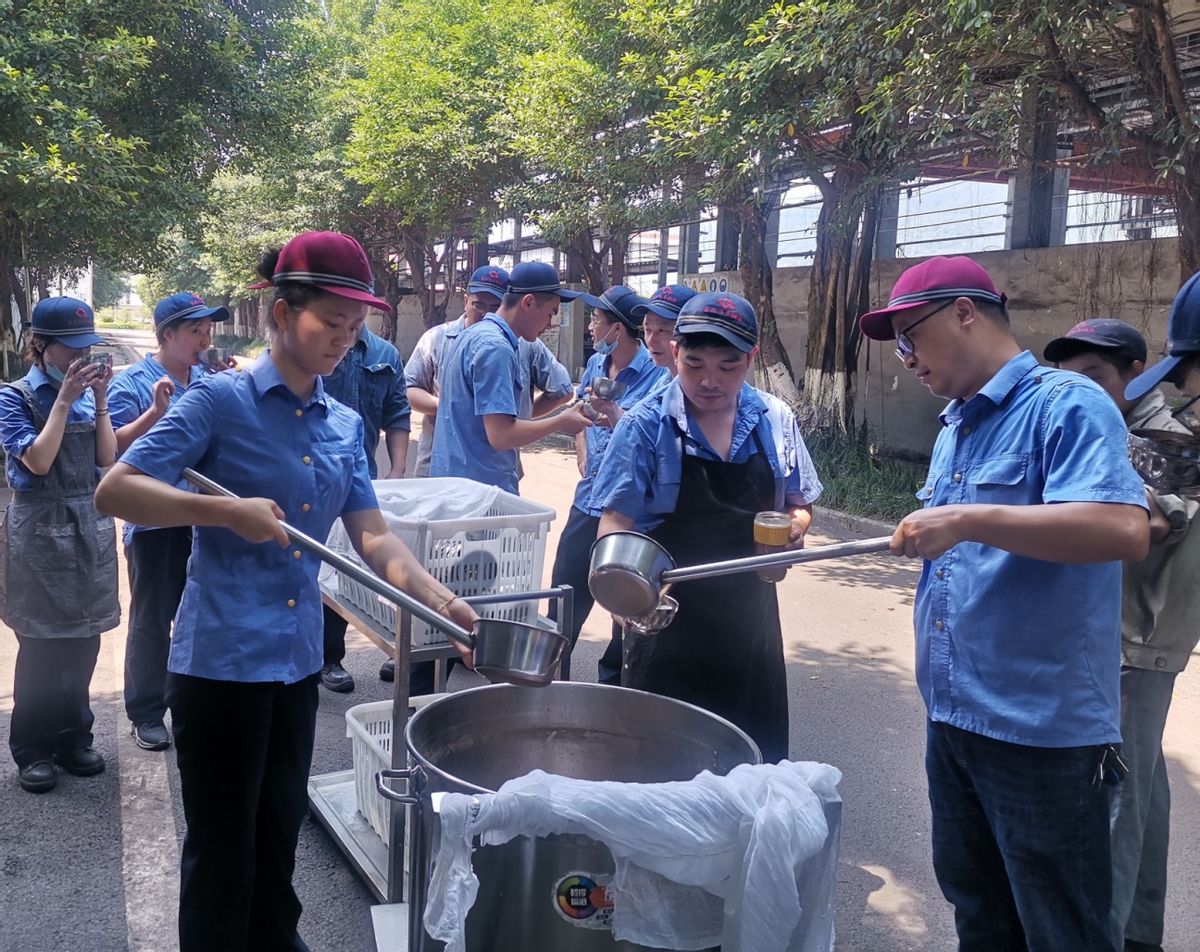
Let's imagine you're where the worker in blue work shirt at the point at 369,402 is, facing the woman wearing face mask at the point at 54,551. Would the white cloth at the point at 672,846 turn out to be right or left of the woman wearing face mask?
left

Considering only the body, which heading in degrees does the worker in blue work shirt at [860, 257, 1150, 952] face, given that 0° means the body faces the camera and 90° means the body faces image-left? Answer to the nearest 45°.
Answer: approximately 45°

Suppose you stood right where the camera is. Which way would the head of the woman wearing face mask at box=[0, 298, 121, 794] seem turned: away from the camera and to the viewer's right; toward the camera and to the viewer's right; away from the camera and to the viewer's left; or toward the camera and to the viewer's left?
toward the camera and to the viewer's right

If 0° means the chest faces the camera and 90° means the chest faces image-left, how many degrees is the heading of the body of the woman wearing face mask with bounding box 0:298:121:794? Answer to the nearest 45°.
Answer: approximately 315°

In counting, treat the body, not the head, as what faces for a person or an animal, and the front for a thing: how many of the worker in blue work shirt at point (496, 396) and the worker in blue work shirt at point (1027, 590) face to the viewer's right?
1

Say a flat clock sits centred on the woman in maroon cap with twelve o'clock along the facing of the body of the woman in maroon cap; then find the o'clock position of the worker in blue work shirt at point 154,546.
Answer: The worker in blue work shirt is roughly at 7 o'clock from the woman in maroon cap.

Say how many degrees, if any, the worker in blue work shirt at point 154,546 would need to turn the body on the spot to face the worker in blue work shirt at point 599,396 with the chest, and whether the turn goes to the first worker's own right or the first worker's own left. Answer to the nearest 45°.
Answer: approximately 45° to the first worker's own left

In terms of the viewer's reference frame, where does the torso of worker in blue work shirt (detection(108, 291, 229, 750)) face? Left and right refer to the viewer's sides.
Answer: facing the viewer and to the right of the viewer

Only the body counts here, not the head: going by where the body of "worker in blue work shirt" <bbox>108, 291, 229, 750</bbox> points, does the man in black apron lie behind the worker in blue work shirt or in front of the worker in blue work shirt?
in front

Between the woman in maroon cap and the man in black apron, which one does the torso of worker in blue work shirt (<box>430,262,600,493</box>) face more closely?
the man in black apron

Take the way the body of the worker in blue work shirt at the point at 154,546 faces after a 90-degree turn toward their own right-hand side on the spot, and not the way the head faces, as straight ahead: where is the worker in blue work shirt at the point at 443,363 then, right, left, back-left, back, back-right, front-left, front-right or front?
back

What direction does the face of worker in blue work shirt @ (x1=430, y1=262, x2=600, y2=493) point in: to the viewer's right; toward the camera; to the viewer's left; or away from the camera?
to the viewer's right

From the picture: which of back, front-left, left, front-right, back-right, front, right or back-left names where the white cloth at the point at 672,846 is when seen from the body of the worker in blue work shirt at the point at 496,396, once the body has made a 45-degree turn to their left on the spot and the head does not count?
back-right

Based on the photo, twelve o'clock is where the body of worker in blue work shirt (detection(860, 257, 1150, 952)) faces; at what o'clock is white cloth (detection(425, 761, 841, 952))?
The white cloth is roughly at 12 o'clock from the worker in blue work shirt.

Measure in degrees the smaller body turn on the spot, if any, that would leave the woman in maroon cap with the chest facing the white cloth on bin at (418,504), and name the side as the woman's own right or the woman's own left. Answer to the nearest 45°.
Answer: approximately 90° to the woman's own left

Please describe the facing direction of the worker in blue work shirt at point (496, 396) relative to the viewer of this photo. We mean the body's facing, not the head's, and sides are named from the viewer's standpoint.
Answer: facing to the right of the viewer

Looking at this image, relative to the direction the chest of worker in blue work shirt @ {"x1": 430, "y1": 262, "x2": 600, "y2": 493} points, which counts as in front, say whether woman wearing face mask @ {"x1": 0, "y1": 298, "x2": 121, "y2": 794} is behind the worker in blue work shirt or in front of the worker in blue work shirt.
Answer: behind
